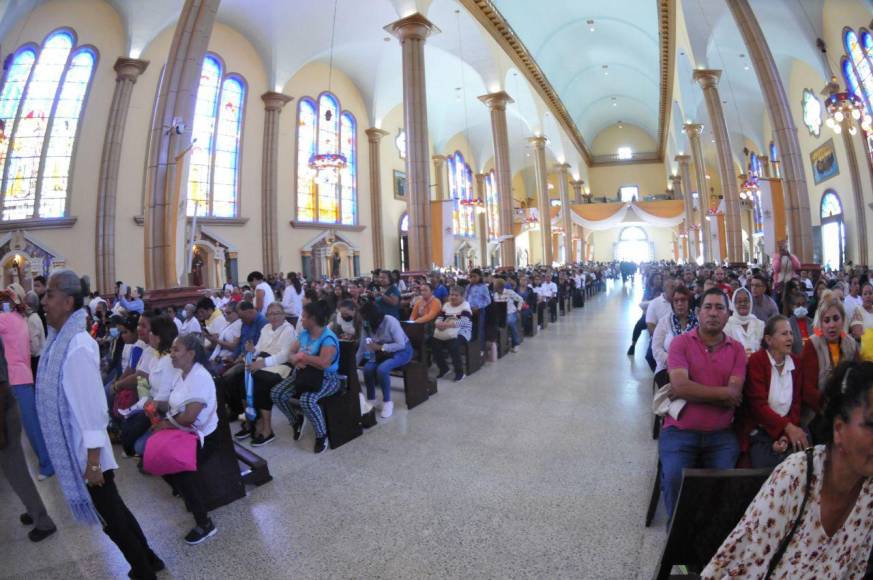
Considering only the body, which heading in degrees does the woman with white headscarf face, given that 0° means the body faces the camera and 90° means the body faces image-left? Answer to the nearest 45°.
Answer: approximately 0°

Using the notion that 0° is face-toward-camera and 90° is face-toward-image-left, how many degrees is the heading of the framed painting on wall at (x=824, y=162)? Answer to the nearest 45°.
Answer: approximately 45°
